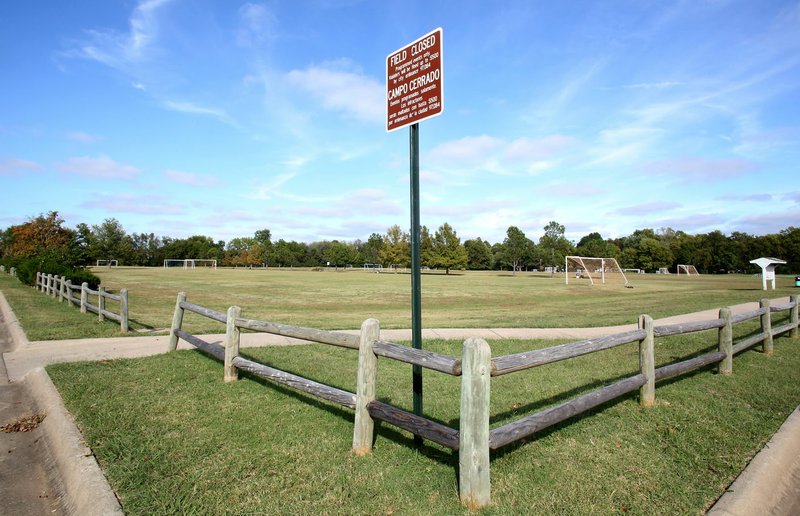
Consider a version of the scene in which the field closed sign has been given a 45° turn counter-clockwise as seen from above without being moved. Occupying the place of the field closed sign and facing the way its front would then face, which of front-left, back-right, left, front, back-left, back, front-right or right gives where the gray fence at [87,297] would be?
back-right

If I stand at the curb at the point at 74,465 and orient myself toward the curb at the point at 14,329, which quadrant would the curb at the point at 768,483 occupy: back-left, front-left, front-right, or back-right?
back-right

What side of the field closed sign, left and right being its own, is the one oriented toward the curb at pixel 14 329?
right
